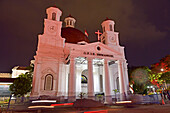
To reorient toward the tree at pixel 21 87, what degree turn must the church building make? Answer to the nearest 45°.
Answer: approximately 135° to its right

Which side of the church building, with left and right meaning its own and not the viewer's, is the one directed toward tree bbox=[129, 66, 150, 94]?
left

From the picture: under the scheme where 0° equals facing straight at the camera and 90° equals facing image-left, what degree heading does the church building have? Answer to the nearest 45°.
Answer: approximately 315°
